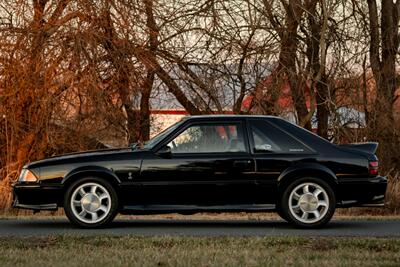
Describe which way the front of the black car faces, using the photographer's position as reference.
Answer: facing to the left of the viewer
